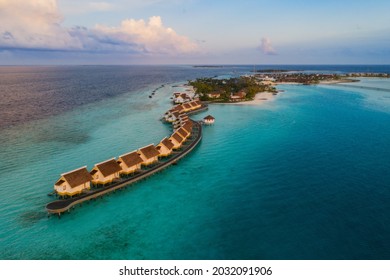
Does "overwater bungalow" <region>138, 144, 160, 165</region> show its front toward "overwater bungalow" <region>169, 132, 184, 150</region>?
no

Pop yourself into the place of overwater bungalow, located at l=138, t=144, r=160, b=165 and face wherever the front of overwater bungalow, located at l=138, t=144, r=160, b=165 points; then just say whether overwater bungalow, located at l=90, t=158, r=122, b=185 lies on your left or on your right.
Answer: on your right

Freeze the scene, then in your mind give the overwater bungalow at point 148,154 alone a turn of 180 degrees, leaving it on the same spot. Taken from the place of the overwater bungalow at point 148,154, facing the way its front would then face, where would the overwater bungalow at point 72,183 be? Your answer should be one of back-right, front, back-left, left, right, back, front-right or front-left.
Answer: left

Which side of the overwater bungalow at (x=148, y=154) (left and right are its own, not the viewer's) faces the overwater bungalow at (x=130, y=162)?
right

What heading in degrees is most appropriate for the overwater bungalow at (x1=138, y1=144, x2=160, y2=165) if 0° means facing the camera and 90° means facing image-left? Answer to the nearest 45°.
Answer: approximately 315°

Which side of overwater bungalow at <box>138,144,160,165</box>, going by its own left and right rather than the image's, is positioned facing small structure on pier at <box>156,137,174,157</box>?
left
